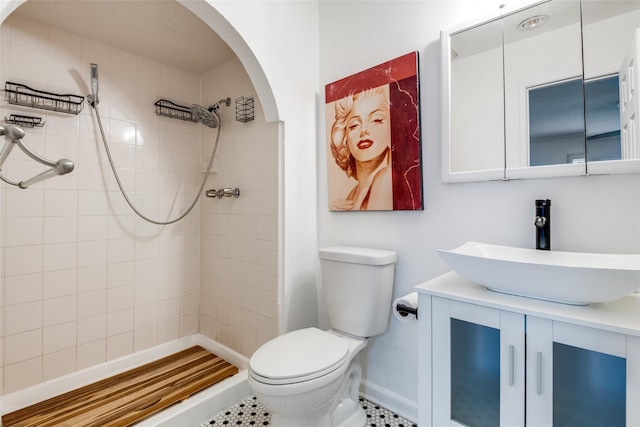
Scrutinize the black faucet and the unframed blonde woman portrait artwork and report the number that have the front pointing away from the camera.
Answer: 0

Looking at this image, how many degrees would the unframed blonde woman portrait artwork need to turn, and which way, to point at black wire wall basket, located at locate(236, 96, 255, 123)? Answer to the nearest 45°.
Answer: approximately 45° to its right

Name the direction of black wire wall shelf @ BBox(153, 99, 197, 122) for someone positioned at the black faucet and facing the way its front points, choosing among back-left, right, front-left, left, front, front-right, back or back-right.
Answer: right

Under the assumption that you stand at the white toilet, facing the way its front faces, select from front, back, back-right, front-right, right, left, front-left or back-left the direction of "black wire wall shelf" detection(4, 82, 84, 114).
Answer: front-right

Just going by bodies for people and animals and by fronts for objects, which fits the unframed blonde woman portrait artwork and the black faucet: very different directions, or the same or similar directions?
same or similar directions

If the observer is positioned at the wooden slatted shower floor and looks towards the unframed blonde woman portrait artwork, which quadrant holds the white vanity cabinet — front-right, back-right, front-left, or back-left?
front-right

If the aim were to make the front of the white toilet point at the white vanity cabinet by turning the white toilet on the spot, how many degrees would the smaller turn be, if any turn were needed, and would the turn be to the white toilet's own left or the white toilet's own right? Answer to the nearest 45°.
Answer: approximately 90° to the white toilet's own left

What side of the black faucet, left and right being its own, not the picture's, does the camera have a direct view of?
front

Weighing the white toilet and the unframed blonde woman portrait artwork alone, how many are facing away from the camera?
0

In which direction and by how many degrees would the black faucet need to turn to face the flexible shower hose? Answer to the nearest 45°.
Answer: approximately 90° to its right

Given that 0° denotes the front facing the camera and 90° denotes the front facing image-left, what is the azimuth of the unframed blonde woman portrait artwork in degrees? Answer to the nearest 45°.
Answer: approximately 45°

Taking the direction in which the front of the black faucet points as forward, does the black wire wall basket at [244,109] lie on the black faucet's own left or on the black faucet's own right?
on the black faucet's own right

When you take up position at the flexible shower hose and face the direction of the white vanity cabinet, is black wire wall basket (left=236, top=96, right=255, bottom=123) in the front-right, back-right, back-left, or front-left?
front-left

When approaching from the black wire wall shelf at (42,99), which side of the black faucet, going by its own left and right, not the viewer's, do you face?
right
